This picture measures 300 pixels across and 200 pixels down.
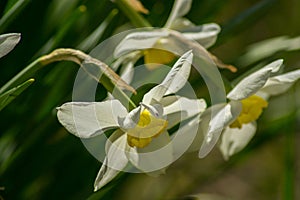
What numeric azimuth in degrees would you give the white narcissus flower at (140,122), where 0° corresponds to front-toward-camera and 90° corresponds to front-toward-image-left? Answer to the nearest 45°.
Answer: approximately 0°

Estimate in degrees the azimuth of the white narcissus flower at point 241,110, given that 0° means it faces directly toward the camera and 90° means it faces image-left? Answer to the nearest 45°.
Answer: approximately 270°
